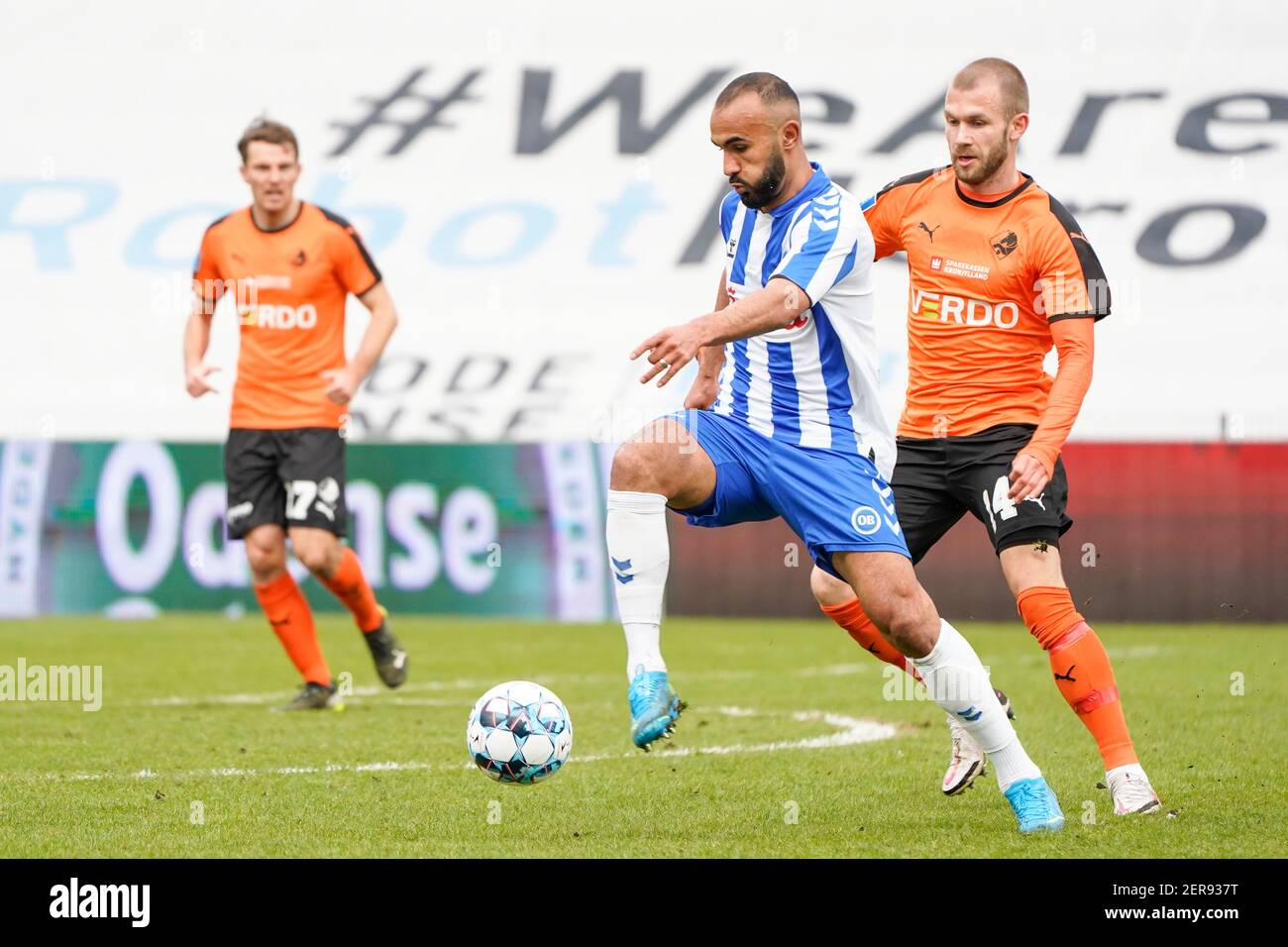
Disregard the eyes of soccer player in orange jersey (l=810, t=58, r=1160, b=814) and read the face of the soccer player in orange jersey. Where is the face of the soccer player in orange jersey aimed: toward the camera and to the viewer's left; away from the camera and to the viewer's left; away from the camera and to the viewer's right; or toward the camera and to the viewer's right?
toward the camera and to the viewer's left

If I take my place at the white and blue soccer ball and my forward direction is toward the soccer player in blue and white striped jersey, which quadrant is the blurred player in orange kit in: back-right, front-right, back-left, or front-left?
back-left

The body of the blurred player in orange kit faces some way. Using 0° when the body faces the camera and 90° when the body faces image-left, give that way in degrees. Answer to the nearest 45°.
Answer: approximately 0°

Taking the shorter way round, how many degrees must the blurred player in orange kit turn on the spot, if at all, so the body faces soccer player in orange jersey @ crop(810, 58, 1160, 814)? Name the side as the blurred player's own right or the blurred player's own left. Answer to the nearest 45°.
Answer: approximately 45° to the blurred player's own left

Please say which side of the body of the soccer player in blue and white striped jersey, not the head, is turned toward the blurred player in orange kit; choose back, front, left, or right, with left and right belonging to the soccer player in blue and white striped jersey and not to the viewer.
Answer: right

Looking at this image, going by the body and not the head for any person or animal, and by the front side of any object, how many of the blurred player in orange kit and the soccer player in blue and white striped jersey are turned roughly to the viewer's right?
0

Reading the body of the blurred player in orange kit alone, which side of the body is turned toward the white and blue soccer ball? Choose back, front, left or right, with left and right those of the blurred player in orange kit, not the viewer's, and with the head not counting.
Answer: front

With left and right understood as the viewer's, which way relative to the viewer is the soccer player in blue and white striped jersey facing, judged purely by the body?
facing the viewer and to the left of the viewer

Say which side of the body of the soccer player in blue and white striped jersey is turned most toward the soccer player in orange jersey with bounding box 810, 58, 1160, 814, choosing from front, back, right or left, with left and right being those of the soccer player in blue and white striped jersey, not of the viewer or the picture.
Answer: back
